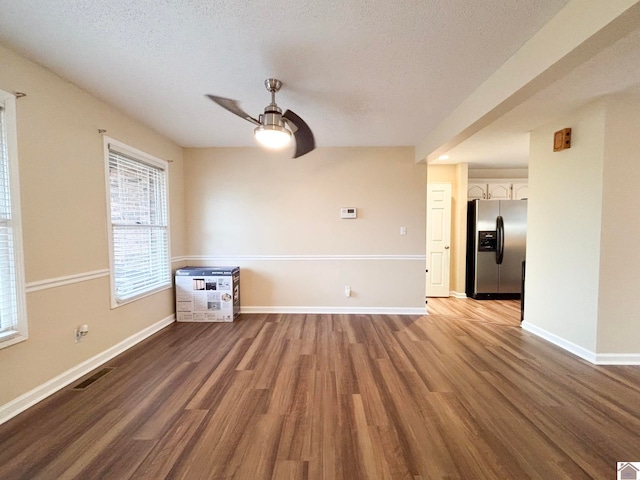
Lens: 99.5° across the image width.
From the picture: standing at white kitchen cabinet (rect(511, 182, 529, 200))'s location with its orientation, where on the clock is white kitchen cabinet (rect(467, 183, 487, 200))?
white kitchen cabinet (rect(467, 183, 487, 200)) is roughly at 2 o'clock from white kitchen cabinet (rect(511, 182, 529, 200)).

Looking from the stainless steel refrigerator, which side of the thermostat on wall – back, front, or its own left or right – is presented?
left

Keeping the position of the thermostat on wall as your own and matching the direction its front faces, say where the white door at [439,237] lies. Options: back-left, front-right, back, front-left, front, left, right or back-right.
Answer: back-left

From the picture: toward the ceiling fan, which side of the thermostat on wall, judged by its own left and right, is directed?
front

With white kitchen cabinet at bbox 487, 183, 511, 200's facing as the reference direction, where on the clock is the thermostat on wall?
The thermostat on wall is roughly at 1 o'clock from the white kitchen cabinet.

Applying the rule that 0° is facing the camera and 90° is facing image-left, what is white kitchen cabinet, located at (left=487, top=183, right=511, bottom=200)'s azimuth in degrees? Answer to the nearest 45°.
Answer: approximately 0°
